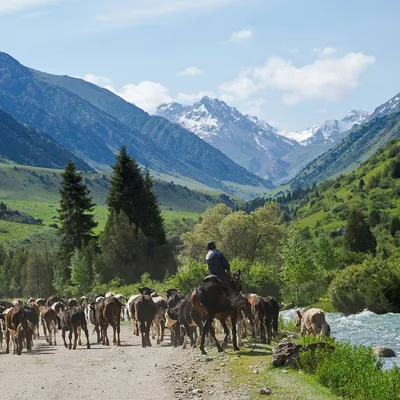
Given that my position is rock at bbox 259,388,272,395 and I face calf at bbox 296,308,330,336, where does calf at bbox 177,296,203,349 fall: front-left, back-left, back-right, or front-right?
front-left

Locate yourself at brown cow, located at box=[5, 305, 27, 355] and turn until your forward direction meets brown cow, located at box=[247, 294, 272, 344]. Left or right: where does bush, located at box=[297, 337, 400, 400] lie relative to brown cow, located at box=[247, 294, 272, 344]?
right

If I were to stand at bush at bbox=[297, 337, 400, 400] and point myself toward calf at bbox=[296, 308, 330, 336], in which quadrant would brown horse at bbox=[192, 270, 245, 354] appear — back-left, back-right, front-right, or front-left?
front-left
